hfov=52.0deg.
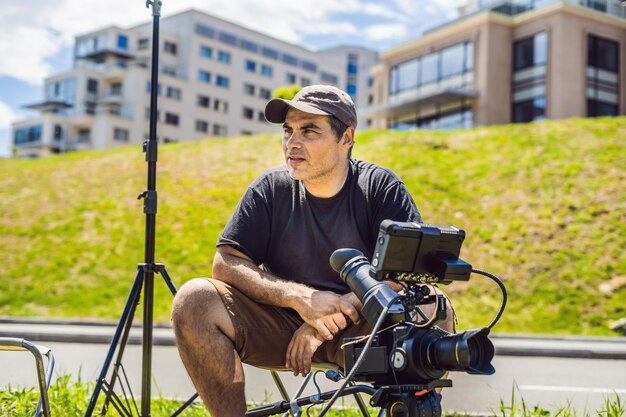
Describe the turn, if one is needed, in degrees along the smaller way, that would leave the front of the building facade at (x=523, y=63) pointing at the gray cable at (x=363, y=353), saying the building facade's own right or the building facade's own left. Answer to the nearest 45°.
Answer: approximately 45° to the building facade's own left

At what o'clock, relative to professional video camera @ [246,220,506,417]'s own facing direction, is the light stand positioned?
The light stand is roughly at 6 o'clock from the professional video camera.

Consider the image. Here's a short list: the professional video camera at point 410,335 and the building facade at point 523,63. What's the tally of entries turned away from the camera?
0

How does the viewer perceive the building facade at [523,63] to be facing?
facing the viewer and to the left of the viewer

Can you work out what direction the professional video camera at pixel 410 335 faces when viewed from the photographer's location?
facing the viewer and to the right of the viewer

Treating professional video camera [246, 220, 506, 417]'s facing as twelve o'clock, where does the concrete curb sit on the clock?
The concrete curb is roughly at 8 o'clock from the professional video camera.

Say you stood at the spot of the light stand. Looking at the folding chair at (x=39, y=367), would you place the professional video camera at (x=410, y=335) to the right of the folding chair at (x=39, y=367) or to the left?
left
